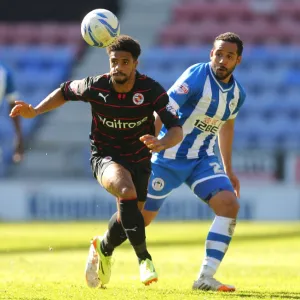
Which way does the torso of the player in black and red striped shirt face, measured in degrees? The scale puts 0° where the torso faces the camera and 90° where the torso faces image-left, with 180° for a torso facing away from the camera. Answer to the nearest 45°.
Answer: approximately 0°

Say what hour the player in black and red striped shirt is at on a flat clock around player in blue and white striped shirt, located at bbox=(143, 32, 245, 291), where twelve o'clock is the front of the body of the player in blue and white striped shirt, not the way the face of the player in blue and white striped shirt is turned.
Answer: The player in black and red striped shirt is roughly at 3 o'clock from the player in blue and white striped shirt.
